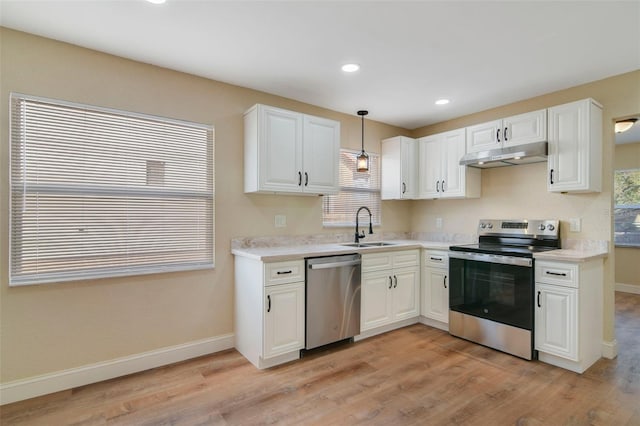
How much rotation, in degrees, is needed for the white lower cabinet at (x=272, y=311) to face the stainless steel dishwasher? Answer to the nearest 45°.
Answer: approximately 45° to its left

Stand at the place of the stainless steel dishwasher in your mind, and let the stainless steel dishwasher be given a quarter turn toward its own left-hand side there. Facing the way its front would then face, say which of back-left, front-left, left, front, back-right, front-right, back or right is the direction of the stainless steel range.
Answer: front-right

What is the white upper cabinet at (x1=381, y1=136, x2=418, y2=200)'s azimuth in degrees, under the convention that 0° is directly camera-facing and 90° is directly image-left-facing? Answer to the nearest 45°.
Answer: approximately 315°

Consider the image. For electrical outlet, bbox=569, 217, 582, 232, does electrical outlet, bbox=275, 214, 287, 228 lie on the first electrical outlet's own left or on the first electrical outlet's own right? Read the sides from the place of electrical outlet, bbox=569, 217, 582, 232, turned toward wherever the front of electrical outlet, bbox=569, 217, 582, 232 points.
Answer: on the first electrical outlet's own right

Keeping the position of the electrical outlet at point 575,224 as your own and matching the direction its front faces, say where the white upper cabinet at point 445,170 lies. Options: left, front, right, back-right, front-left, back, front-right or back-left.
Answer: right

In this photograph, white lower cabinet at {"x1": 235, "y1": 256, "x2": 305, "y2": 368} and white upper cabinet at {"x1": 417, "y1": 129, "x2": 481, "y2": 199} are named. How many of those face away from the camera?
0

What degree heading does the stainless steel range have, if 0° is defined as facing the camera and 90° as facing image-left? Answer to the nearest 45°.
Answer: approximately 45°

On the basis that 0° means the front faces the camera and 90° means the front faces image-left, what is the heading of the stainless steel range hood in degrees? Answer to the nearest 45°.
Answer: approximately 45°

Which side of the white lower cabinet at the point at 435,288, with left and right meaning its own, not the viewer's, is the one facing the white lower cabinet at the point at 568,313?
left
